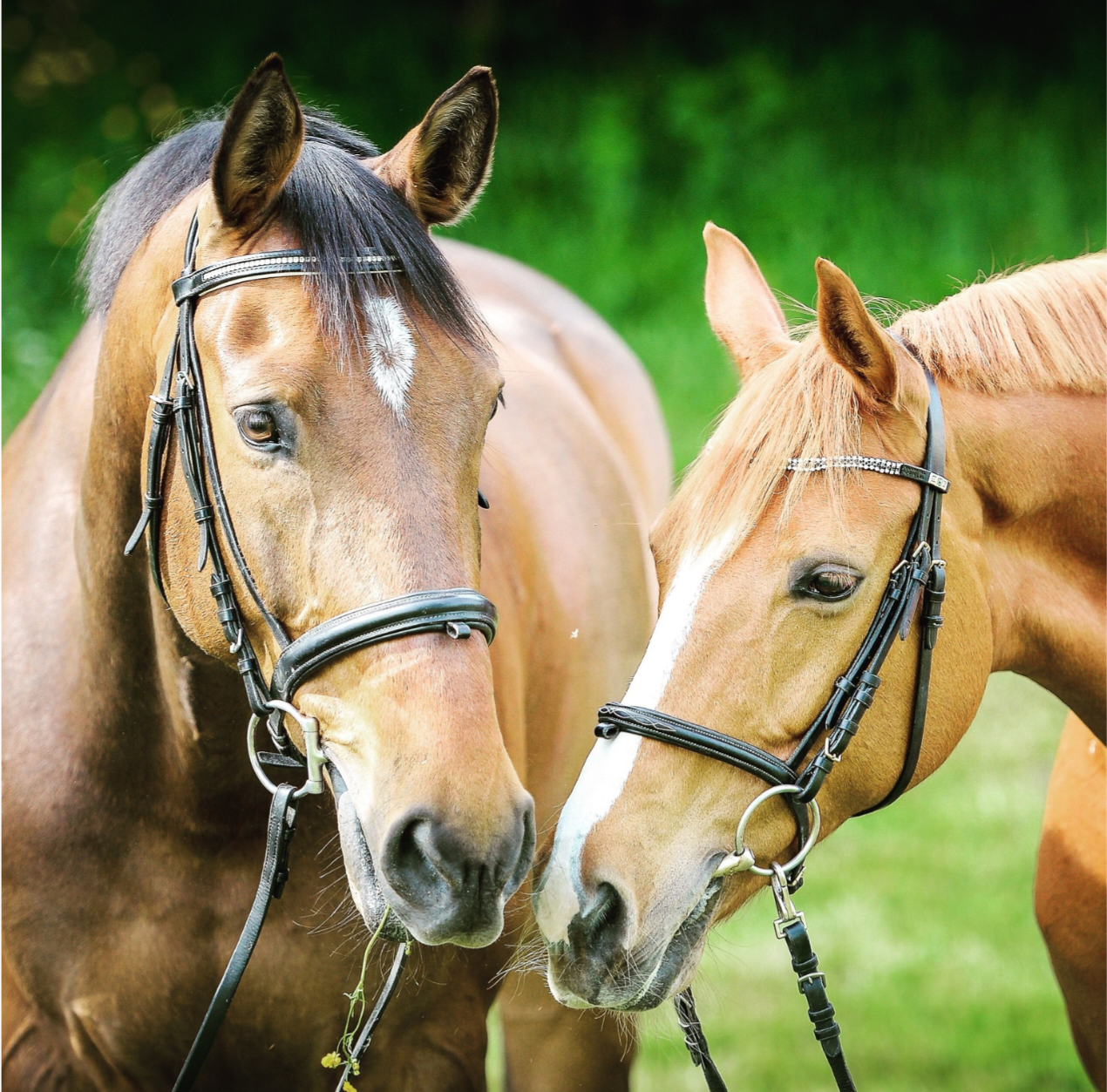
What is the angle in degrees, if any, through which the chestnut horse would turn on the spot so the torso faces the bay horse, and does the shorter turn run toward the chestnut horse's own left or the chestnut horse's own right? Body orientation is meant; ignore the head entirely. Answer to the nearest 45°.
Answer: approximately 45° to the chestnut horse's own right

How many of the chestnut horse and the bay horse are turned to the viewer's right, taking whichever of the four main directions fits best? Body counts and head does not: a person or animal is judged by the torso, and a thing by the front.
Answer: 0

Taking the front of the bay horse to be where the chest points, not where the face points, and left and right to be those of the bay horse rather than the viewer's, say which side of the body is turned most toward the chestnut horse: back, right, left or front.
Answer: left

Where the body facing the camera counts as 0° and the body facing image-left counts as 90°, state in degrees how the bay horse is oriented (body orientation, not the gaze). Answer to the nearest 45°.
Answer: approximately 45°

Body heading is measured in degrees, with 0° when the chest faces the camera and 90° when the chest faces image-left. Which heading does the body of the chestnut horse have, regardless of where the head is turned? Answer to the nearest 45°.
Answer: approximately 45°
